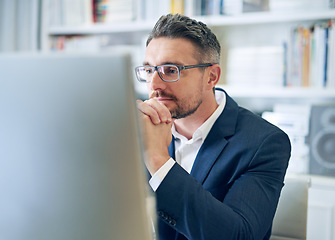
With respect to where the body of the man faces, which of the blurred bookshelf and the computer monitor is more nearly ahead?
the computer monitor

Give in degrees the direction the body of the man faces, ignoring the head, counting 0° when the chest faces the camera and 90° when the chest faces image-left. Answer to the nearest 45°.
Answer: approximately 45°

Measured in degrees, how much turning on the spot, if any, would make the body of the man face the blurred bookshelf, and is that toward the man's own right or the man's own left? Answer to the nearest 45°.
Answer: approximately 135° to the man's own right

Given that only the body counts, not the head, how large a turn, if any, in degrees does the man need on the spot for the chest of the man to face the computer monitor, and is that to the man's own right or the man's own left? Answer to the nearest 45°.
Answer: approximately 45° to the man's own left
